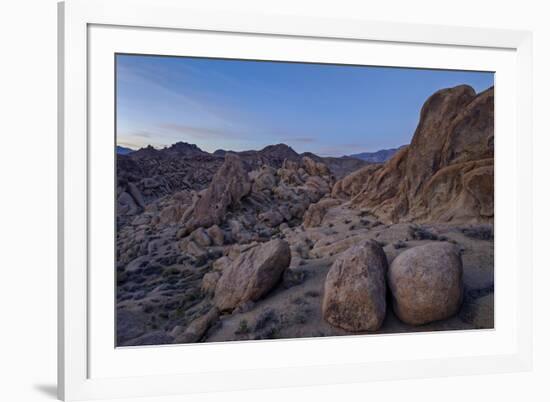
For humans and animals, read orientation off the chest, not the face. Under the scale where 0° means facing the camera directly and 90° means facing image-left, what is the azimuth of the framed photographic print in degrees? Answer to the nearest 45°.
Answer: approximately 315°
